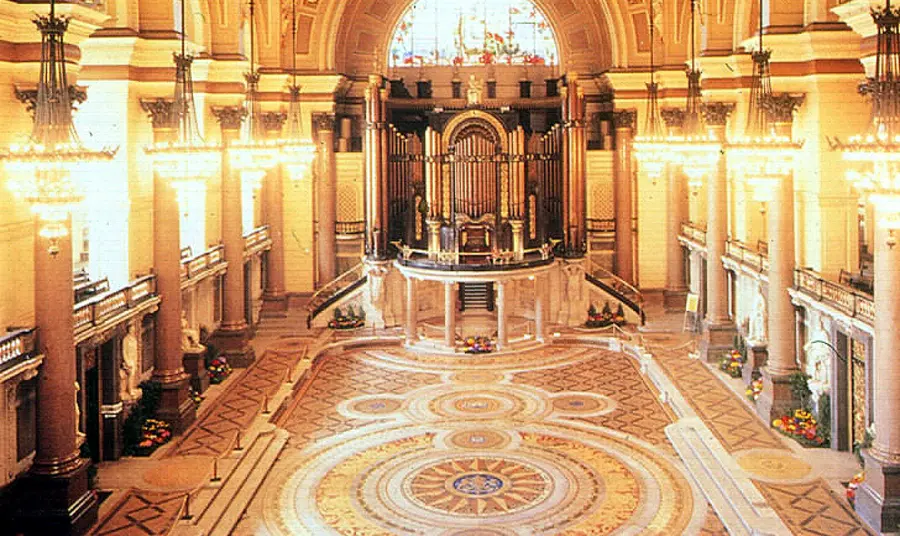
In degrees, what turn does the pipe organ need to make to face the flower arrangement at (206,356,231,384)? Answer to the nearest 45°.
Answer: approximately 45° to its right

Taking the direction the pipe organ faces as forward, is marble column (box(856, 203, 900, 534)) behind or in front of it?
in front

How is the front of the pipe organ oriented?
toward the camera

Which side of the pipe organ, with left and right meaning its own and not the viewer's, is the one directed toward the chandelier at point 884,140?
front
